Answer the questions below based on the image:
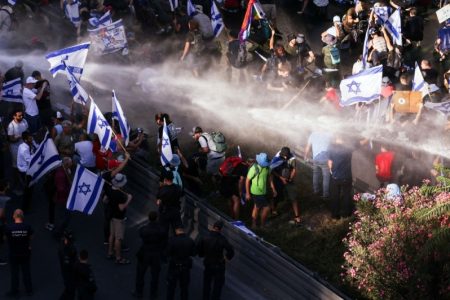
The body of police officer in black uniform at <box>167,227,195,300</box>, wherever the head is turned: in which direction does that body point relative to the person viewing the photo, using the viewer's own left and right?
facing away from the viewer

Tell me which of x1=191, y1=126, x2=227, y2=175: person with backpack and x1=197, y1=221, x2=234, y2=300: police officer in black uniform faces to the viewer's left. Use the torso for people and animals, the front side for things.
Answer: the person with backpack

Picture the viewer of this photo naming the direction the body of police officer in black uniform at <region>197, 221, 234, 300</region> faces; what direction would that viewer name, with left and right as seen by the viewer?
facing away from the viewer

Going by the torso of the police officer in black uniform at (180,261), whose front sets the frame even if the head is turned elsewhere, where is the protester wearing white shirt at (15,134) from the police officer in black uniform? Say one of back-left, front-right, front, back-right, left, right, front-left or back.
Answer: front-left

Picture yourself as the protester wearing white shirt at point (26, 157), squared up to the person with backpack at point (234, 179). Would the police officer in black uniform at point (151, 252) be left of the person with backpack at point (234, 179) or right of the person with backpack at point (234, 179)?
right
